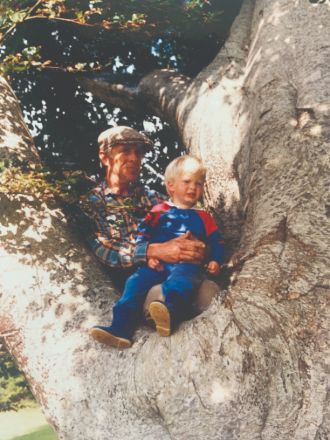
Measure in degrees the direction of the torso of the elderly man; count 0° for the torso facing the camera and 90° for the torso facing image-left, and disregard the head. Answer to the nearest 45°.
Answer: approximately 315°

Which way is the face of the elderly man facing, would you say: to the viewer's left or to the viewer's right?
to the viewer's right
